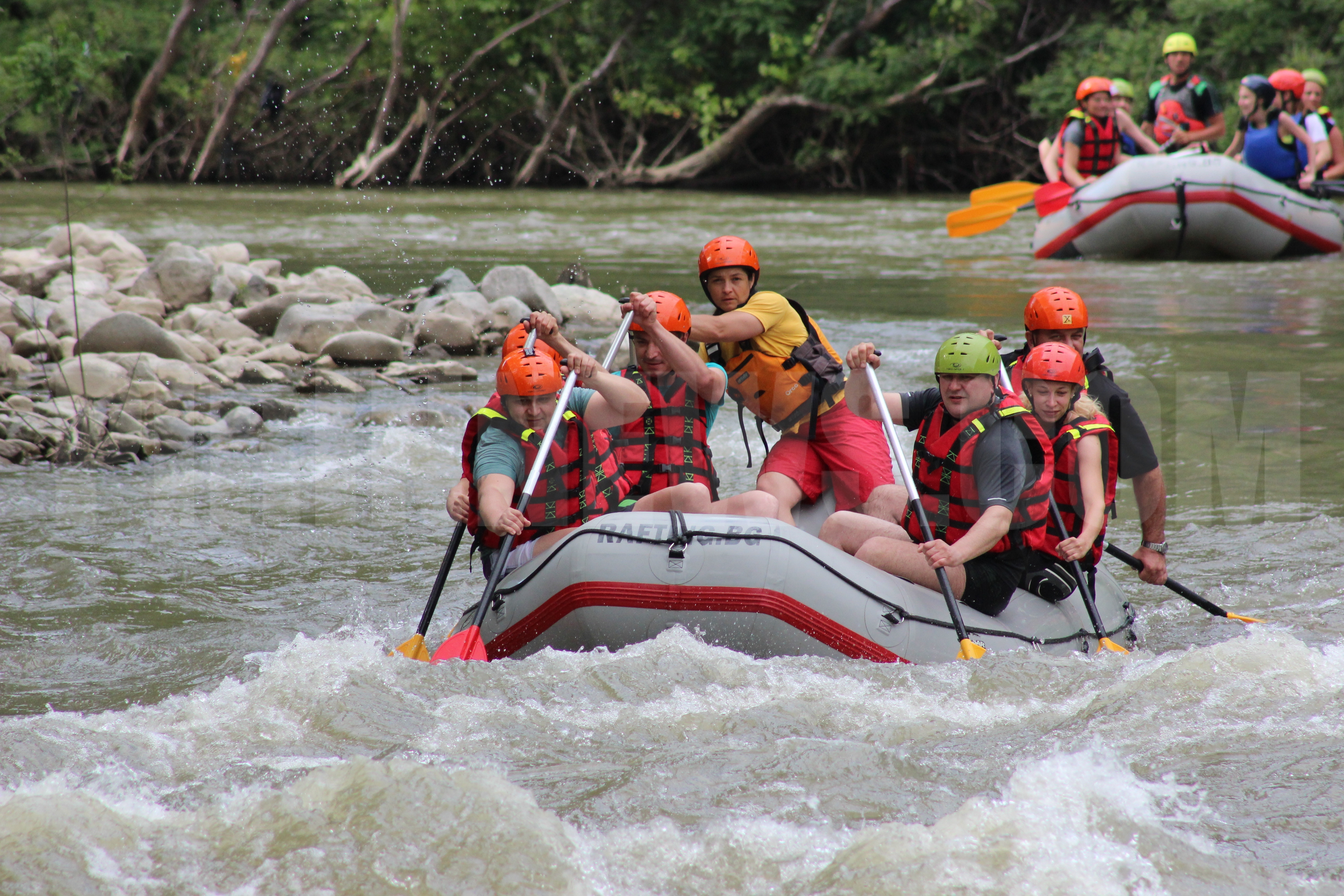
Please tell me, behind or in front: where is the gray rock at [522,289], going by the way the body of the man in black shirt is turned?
behind

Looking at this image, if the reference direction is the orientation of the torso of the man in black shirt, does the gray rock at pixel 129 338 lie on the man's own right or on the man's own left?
on the man's own right

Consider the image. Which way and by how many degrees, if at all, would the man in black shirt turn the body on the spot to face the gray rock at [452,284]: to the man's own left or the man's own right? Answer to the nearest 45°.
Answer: approximately 135° to the man's own right

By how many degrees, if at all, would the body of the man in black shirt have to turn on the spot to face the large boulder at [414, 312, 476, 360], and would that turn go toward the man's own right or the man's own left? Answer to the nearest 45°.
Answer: approximately 135° to the man's own right

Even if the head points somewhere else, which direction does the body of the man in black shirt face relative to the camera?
toward the camera

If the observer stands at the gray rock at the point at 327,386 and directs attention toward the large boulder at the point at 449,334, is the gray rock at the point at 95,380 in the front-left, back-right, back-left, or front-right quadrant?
back-left

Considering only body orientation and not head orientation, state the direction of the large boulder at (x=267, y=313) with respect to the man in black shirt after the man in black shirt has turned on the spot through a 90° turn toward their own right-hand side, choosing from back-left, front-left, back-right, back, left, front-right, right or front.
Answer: front-right

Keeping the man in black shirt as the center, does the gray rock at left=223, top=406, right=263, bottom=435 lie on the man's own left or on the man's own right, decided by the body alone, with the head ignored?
on the man's own right
